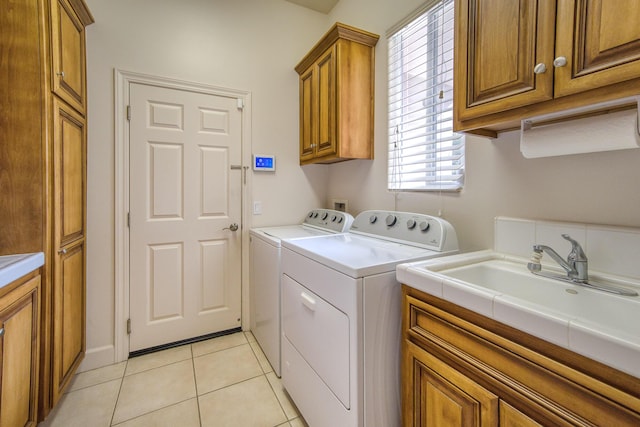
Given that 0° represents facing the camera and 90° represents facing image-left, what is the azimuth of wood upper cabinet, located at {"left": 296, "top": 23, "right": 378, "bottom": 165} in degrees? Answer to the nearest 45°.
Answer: approximately 45°

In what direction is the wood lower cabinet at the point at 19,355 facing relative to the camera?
to the viewer's right

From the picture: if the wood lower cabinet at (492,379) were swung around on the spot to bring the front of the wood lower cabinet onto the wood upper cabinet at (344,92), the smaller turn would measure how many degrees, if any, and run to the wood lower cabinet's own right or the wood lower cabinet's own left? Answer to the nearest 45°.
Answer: approximately 90° to the wood lower cabinet's own right

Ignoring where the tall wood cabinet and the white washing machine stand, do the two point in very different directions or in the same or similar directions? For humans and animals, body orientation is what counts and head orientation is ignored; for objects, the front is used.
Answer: very different directions
